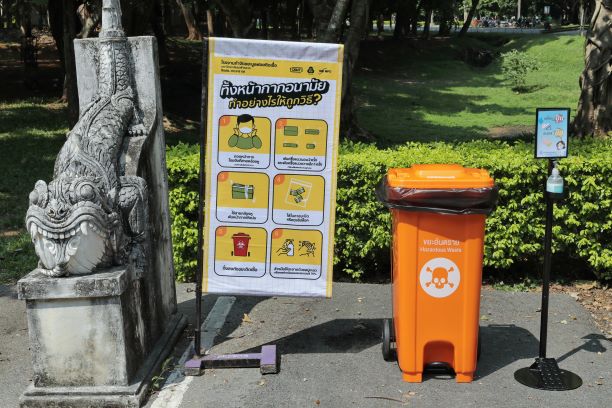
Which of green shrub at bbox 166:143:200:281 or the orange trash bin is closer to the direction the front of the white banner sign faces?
the orange trash bin

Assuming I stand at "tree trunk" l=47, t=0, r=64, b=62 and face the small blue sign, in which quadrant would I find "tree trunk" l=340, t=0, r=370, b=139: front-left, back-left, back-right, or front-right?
front-left

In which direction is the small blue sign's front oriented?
toward the camera

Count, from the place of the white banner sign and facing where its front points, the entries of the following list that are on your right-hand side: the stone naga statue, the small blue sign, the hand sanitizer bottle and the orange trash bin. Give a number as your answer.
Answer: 1

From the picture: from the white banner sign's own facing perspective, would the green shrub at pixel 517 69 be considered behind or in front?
behind

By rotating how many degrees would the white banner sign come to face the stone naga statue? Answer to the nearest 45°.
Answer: approximately 90° to its right

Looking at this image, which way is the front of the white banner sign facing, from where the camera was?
facing the viewer

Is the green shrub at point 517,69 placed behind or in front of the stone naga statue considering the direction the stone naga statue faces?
behind

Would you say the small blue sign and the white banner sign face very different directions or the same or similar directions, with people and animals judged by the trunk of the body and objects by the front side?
same or similar directions

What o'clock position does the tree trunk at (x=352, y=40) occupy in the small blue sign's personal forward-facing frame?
The tree trunk is roughly at 5 o'clock from the small blue sign.

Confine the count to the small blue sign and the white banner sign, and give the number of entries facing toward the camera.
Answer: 2

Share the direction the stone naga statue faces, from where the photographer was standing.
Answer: facing the viewer and to the left of the viewer

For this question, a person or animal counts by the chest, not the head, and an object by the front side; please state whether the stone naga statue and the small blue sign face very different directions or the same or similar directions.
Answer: same or similar directions
